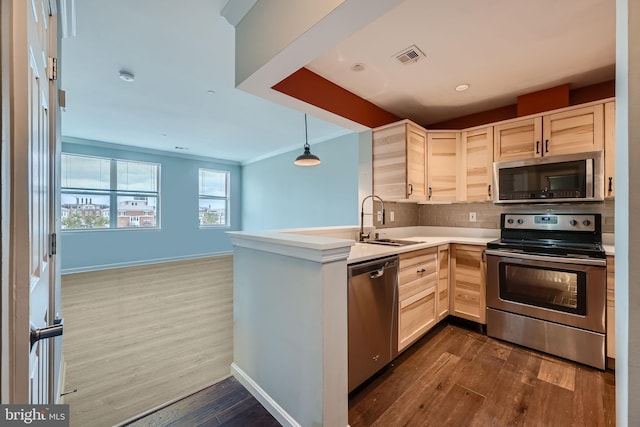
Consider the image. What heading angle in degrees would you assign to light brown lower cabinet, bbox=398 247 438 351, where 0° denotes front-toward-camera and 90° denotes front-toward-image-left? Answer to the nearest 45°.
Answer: approximately 315°

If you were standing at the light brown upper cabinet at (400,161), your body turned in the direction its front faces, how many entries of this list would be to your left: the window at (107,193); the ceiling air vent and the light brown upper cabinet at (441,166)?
1

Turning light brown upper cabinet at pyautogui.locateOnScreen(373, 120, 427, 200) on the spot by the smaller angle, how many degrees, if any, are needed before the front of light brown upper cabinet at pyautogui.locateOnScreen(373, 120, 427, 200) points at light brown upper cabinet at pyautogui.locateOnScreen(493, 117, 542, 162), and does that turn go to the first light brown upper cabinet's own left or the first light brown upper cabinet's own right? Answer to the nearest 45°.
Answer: approximately 45° to the first light brown upper cabinet's own left

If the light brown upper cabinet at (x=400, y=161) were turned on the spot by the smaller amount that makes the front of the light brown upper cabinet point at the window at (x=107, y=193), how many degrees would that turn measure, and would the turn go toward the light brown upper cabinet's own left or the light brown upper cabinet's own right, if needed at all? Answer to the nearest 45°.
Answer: approximately 135° to the light brown upper cabinet's own right

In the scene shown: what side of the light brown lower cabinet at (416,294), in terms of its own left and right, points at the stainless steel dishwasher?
right

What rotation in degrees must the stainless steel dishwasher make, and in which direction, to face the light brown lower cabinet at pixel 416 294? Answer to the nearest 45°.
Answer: approximately 90° to its left
